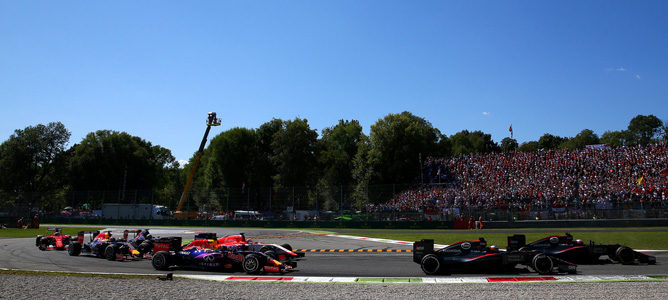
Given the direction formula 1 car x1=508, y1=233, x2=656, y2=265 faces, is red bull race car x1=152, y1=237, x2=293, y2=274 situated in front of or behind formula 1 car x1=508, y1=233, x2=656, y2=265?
behind

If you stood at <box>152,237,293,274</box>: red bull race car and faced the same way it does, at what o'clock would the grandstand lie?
The grandstand is roughly at 11 o'clock from the red bull race car.

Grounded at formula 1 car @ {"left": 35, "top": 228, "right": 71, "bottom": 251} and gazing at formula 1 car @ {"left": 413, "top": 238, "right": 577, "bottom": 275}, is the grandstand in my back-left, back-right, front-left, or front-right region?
front-left

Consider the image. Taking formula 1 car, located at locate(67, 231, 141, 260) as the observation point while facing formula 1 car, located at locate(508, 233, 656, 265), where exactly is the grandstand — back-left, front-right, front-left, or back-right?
front-left

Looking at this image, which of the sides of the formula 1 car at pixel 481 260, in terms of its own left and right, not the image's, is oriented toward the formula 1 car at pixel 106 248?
back

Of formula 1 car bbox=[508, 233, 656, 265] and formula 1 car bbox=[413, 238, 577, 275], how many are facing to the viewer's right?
2

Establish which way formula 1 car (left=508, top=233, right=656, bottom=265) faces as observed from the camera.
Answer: facing to the right of the viewer

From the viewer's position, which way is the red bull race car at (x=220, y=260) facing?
facing to the right of the viewer

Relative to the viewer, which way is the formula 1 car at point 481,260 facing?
to the viewer's right

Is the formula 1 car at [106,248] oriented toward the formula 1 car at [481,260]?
yes

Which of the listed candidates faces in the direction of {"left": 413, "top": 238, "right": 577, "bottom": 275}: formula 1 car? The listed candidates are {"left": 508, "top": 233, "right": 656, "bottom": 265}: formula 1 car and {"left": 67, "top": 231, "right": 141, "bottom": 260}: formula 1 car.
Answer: {"left": 67, "top": 231, "right": 141, "bottom": 260}: formula 1 car

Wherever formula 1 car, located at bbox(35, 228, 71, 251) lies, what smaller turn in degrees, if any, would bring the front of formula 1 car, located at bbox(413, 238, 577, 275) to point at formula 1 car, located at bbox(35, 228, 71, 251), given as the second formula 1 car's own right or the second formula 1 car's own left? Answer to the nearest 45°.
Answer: approximately 180°

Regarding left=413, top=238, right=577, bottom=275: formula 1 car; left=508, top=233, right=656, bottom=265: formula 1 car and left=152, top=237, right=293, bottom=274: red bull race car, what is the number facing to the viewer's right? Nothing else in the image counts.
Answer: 3

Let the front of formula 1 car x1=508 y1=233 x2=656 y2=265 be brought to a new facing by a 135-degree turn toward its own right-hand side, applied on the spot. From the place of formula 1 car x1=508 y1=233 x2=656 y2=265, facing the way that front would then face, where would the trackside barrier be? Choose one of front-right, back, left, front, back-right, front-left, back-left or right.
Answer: right

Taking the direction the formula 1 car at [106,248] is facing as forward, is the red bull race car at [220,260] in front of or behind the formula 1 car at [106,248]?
in front
